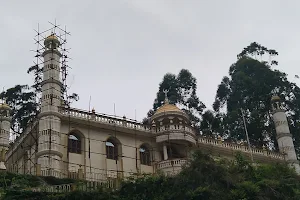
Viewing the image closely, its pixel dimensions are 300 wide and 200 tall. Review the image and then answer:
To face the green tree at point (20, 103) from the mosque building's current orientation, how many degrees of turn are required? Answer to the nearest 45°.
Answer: approximately 180°

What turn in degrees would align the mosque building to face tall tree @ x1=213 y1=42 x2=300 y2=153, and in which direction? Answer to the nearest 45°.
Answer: approximately 90° to its left

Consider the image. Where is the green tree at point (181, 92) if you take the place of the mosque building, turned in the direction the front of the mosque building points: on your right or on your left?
on your left

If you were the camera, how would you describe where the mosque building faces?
facing the viewer and to the right of the viewer
